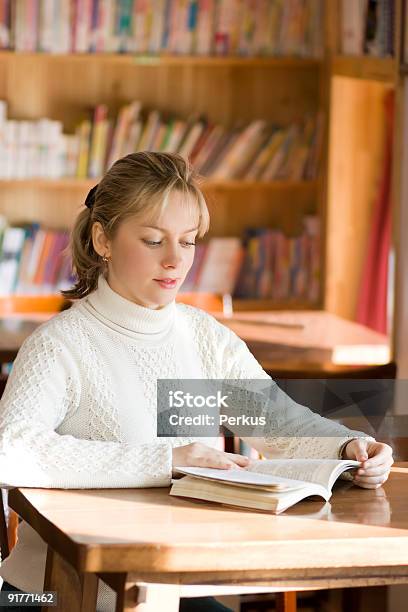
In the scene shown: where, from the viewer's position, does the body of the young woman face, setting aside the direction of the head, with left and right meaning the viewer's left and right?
facing the viewer and to the right of the viewer

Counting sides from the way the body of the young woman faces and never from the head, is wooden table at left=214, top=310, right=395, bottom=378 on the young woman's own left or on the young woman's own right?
on the young woman's own left
